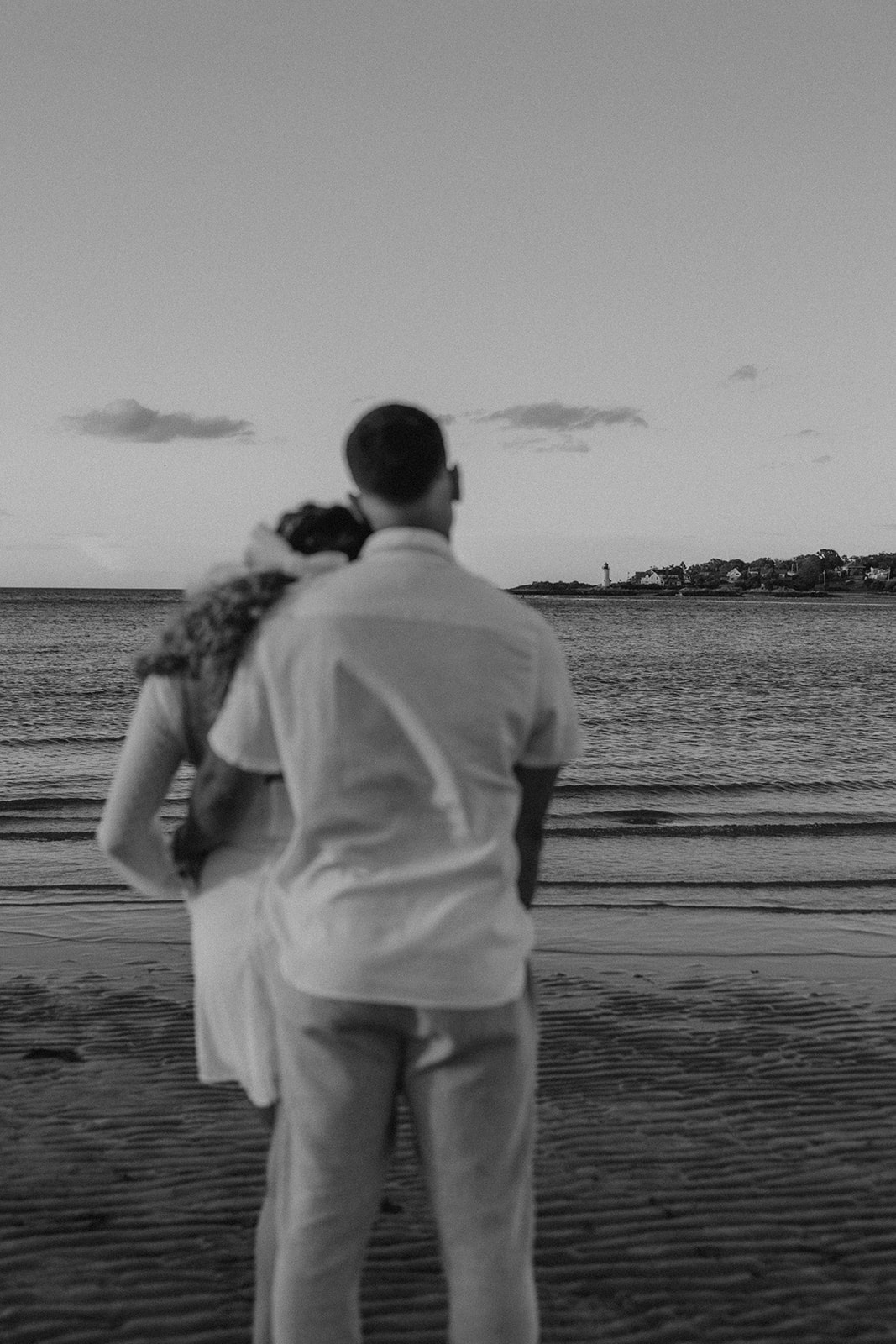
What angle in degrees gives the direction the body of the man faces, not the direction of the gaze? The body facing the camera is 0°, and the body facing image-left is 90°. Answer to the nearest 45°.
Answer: approximately 180°
